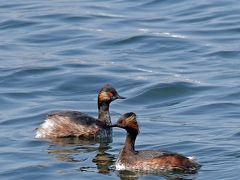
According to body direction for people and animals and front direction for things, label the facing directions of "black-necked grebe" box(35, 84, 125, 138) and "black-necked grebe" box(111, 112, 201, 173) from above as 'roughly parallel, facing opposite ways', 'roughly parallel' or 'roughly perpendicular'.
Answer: roughly parallel, facing opposite ways

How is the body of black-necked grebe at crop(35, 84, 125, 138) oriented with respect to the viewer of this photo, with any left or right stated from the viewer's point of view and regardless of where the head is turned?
facing to the right of the viewer

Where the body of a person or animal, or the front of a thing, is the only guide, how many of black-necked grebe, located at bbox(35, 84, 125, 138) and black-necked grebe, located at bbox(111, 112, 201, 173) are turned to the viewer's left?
1

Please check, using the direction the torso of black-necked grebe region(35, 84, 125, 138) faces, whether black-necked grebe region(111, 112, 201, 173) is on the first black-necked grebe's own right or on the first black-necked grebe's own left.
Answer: on the first black-necked grebe's own right

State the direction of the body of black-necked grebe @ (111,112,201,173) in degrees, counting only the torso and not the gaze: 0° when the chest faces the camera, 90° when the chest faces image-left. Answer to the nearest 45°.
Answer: approximately 90°

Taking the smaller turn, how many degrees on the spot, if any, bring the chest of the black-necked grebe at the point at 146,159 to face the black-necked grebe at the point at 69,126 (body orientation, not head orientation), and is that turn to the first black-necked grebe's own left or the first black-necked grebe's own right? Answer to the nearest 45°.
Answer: approximately 45° to the first black-necked grebe's own right
